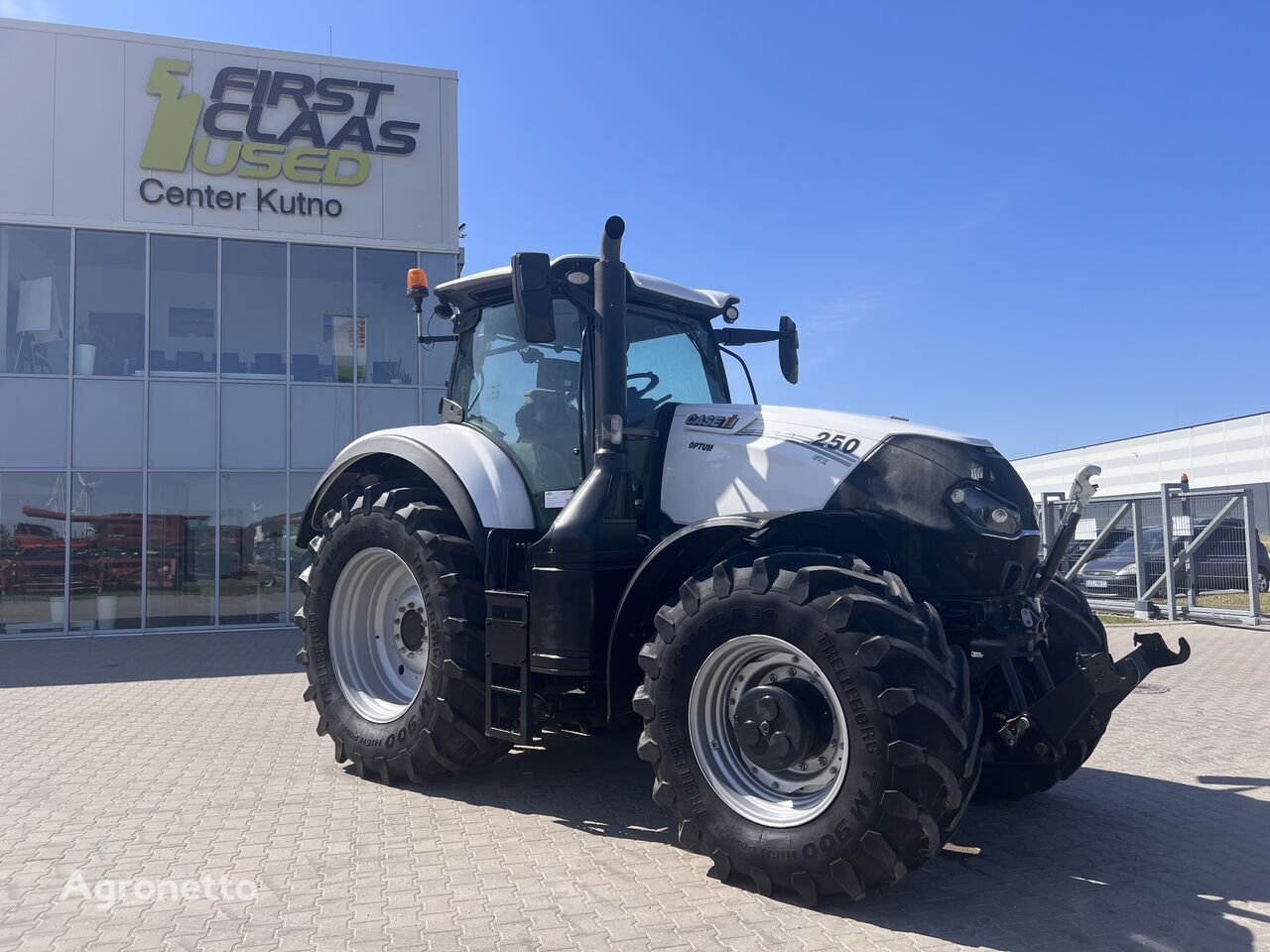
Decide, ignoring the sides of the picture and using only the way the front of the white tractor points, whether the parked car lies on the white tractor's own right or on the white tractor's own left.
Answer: on the white tractor's own left

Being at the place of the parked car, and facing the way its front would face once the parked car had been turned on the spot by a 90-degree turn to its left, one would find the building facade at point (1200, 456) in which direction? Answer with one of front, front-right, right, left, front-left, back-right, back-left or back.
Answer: back-left

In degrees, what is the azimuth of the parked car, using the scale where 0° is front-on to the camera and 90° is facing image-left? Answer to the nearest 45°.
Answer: approximately 45°

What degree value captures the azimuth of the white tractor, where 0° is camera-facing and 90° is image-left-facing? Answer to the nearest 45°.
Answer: approximately 315°

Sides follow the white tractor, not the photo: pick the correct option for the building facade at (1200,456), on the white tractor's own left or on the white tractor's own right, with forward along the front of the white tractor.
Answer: on the white tractor's own left

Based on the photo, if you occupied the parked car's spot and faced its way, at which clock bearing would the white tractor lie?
The white tractor is roughly at 11 o'clock from the parked car.

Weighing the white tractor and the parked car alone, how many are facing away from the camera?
0
